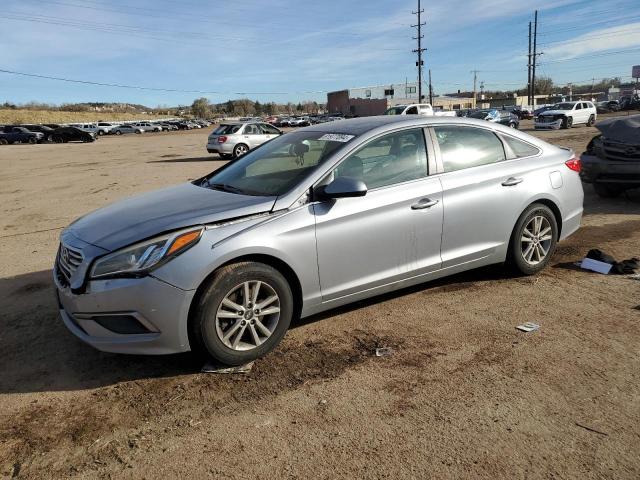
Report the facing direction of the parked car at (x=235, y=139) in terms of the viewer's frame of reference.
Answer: facing away from the viewer and to the right of the viewer

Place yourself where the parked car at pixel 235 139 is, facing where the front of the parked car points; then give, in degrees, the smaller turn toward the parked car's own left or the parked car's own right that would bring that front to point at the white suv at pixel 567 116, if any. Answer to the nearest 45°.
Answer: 0° — it already faces it

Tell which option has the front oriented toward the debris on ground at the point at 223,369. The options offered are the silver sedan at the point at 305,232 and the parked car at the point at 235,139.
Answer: the silver sedan

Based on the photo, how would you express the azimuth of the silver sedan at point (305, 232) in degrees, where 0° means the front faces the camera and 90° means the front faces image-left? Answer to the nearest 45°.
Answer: approximately 45°

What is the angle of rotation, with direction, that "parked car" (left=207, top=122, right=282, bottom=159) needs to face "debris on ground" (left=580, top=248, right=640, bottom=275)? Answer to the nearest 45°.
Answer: approximately 135° to its right

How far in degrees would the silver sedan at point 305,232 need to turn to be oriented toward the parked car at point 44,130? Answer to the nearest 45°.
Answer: approximately 90° to its right

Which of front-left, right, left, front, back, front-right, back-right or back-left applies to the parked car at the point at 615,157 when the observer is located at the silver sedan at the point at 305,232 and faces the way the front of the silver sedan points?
back

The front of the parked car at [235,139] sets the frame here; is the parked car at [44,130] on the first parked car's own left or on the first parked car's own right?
on the first parked car's own left
